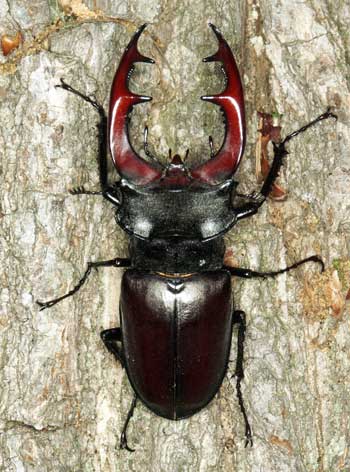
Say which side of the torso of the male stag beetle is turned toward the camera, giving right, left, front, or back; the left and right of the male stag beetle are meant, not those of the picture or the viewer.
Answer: back
